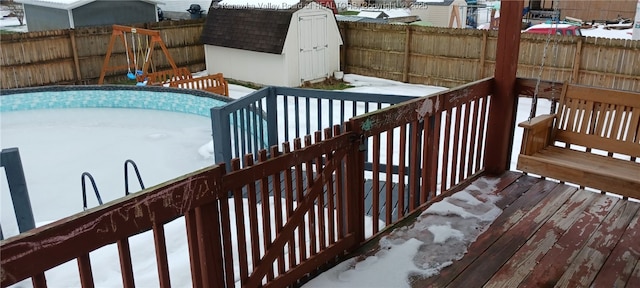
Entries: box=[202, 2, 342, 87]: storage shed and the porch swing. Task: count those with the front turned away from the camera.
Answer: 0

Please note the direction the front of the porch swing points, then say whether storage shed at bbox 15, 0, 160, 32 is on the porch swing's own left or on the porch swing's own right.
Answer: on the porch swing's own right

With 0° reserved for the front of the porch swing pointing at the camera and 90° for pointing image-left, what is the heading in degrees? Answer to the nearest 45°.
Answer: approximately 45°

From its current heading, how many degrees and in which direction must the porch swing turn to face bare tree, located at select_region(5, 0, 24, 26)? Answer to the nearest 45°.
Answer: approximately 90° to its right

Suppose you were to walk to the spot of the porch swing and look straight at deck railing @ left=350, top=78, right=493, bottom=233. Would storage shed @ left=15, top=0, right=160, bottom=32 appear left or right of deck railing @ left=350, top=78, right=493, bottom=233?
right

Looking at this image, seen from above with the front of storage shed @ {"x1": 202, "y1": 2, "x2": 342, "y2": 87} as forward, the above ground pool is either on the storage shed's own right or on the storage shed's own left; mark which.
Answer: on the storage shed's own right

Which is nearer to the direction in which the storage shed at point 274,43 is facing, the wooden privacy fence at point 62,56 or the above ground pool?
the above ground pool

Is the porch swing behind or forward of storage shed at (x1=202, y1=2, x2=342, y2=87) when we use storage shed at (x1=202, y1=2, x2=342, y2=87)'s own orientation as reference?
forward

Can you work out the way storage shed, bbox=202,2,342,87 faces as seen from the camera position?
facing the viewer and to the right of the viewer
